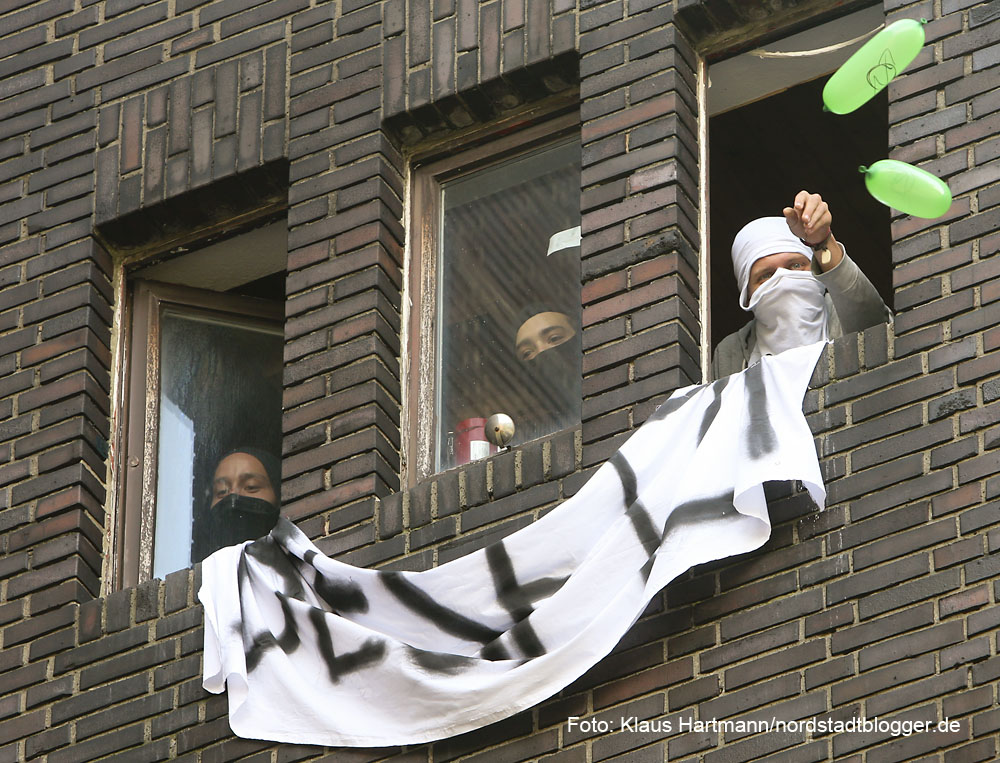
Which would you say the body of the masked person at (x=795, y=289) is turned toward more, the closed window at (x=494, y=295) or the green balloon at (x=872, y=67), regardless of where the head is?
the green balloon

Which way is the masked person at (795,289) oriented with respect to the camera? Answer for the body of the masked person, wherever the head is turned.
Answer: toward the camera

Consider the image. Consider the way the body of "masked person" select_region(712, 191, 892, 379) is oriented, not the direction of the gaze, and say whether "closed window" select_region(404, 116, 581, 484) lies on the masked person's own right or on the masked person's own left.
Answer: on the masked person's own right

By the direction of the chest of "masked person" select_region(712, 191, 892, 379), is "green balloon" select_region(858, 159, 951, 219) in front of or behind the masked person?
in front
